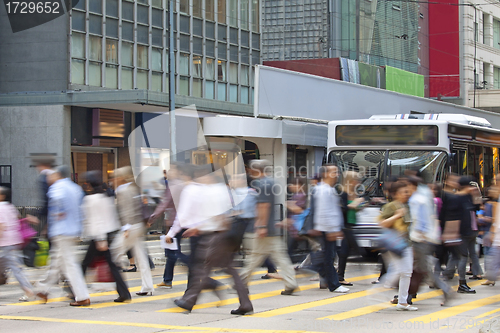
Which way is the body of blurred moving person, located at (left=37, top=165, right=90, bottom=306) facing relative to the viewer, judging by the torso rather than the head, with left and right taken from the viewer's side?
facing to the left of the viewer

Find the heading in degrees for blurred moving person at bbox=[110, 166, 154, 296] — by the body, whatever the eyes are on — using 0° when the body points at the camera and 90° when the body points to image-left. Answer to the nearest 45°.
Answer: approximately 90°

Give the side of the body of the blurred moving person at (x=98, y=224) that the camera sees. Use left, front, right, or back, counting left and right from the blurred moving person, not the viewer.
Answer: left
